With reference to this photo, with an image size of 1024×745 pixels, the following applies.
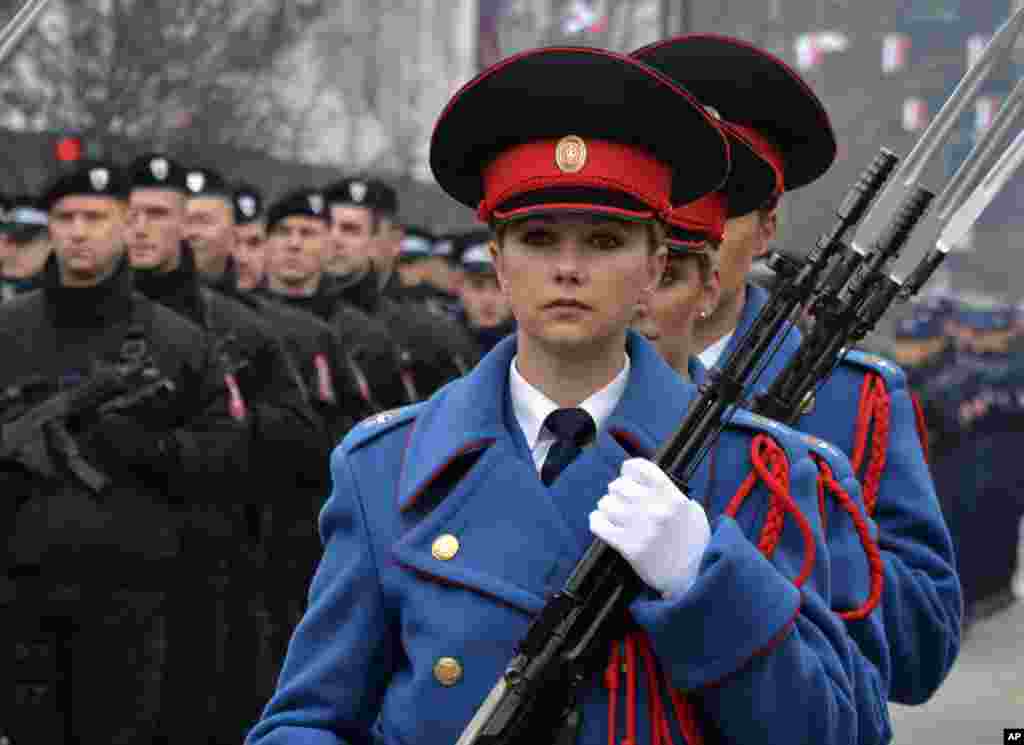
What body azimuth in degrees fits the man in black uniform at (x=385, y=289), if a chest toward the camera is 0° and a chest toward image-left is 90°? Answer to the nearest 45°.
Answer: approximately 45°

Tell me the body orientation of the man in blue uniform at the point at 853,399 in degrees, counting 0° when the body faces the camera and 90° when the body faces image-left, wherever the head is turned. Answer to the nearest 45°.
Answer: approximately 45°

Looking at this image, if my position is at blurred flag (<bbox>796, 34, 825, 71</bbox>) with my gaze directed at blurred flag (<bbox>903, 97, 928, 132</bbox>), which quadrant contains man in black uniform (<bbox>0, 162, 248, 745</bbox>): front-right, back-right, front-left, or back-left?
back-right

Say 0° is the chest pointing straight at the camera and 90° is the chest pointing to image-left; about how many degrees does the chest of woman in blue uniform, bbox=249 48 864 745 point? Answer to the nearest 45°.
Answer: approximately 0°

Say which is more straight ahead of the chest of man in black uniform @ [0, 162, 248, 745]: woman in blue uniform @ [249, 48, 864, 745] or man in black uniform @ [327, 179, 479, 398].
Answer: the woman in blue uniform

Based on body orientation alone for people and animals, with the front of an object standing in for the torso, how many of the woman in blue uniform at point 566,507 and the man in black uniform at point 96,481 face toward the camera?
2

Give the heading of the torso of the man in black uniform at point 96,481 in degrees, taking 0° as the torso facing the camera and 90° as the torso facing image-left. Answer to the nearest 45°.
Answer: approximately 0°

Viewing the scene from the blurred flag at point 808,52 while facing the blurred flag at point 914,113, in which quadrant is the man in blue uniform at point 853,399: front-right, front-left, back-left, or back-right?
back-right

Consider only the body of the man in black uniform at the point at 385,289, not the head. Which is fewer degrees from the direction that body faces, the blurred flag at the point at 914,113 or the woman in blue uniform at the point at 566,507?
the woman in blue uniform
